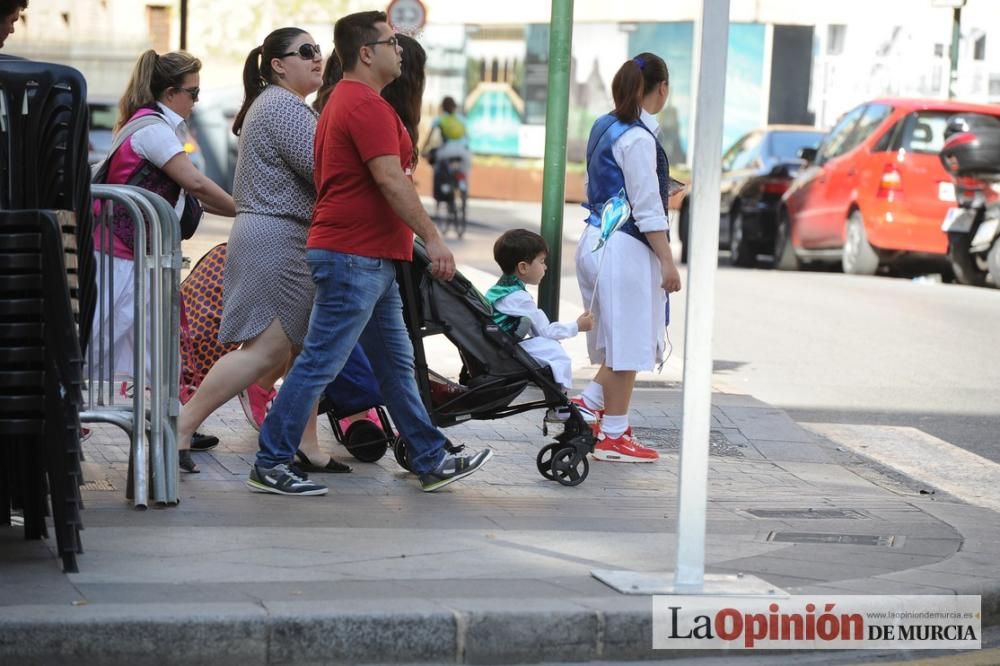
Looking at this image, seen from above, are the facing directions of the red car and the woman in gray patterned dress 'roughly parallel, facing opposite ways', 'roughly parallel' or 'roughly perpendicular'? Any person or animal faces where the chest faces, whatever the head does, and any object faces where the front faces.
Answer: roughly perpendicular

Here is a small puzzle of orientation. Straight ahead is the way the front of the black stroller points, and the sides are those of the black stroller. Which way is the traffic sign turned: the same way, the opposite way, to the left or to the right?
to the right

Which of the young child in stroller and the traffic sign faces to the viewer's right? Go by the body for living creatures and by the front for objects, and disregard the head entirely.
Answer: the young child in stroller

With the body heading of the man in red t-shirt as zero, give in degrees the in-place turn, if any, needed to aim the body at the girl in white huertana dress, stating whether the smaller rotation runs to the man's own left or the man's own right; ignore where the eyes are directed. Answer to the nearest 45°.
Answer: approximately 45° to the man's own left

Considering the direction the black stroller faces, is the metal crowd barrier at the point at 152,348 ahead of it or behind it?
behind

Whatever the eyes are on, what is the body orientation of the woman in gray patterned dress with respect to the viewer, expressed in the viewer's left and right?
facing to the right of the viewer

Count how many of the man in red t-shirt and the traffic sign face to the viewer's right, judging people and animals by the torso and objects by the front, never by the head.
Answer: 1

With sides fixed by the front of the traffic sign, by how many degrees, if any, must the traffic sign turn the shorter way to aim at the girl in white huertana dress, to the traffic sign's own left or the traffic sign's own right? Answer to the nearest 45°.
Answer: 0° — it already faces them

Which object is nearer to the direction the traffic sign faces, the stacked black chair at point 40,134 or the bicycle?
the stacked black chair
